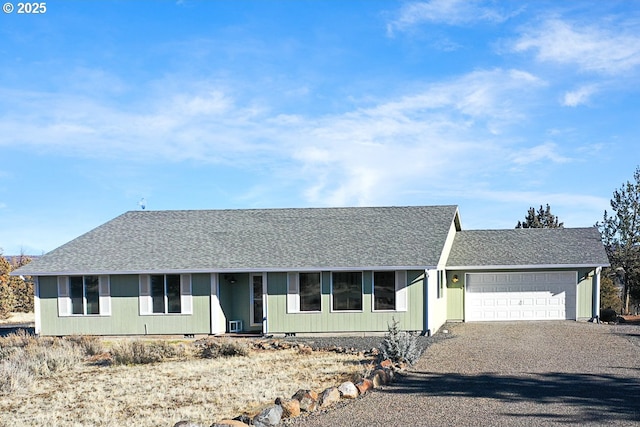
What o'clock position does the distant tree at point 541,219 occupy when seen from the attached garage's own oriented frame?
The distant tree is roughly at 6 o'clock from the attached garage.

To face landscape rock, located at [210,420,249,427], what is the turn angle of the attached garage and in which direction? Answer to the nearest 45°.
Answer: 0° — it already faces it

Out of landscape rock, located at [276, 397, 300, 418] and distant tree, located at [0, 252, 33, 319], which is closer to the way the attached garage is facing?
the landscape rock

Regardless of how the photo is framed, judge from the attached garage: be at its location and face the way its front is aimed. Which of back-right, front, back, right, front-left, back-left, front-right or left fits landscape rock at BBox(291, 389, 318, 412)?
front

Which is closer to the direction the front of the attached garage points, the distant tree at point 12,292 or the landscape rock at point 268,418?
the landscape rock

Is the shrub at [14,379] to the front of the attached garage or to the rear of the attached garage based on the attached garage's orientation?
to the front

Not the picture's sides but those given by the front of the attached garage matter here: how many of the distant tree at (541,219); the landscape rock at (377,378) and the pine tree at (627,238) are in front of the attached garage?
1

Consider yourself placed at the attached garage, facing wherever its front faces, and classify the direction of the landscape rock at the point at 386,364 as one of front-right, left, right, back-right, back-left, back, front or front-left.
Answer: front

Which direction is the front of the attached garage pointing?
toward the camera

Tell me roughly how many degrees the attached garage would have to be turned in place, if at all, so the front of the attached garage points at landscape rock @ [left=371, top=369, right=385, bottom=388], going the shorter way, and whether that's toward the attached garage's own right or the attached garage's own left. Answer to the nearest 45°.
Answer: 0° — it already faces it

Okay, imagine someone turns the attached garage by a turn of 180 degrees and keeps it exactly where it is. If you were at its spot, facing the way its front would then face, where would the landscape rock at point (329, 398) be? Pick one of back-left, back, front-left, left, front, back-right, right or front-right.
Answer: back

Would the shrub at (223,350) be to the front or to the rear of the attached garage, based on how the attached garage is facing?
to the front

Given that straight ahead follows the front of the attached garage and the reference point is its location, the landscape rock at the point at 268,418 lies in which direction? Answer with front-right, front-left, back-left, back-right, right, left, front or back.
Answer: front
